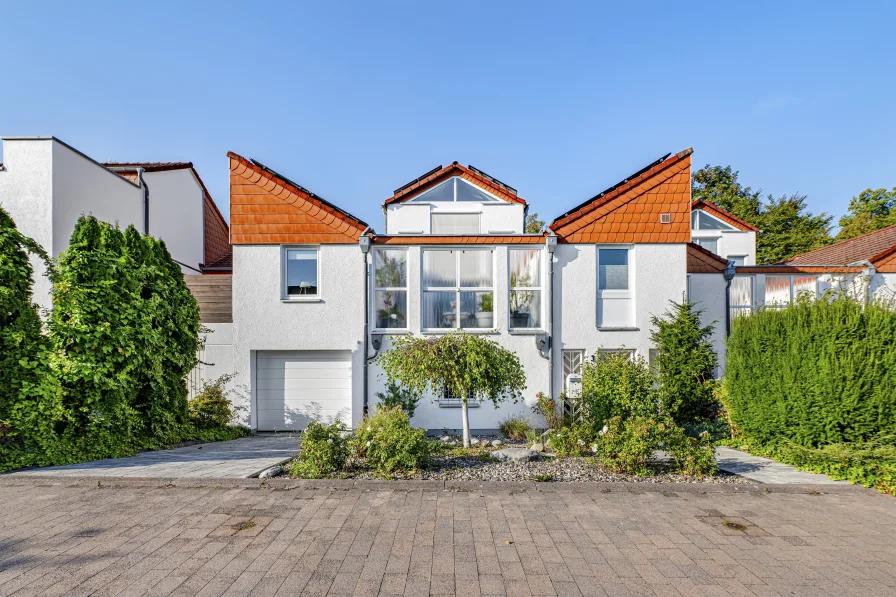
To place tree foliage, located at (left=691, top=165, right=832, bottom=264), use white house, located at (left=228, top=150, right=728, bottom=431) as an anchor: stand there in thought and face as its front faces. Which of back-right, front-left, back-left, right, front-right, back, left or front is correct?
back-left

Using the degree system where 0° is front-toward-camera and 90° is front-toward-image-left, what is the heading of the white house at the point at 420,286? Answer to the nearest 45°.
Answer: approximately 0°

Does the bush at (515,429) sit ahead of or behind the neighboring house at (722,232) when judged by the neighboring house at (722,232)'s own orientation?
ahead

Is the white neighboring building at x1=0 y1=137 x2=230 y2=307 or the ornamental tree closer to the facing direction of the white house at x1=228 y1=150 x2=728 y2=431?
the ornamental tree

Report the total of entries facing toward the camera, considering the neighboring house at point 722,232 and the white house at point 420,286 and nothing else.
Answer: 2

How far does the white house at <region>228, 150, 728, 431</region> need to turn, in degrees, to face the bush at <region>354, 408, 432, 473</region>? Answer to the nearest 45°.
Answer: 0° — it already faces it

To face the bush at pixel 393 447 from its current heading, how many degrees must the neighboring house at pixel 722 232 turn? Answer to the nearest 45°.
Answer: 0° — it already faces it

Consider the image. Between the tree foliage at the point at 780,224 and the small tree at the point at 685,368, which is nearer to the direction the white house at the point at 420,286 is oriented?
the small tree

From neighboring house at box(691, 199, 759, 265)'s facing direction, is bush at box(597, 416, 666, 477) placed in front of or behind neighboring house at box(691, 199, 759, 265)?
in front

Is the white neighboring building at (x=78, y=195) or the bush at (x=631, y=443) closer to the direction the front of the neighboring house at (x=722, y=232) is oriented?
the bush
